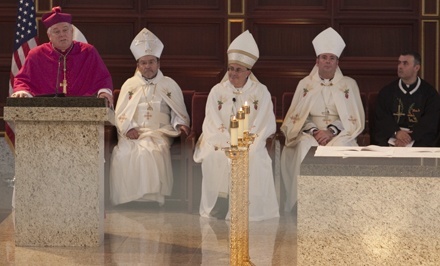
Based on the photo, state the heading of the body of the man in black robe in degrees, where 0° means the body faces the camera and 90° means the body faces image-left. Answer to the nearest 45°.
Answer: approximately 0°

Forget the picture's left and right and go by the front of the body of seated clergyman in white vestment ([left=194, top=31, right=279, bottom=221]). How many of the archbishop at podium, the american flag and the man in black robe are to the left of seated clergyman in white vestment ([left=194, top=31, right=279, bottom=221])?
1

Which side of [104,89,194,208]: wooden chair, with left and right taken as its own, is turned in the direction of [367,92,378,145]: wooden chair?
left

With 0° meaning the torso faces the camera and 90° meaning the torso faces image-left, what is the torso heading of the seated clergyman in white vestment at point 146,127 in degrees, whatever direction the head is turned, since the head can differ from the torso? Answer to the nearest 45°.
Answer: approximately 0°

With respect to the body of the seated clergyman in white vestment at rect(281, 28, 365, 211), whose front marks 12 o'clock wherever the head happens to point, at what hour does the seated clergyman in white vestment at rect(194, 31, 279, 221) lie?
the seated clergyman in white vestment at rect(194, 31, 279, 221) is roughly at 2 o'clock from the seated clergyman in white vestment at rect(281, 28, 365, 211).

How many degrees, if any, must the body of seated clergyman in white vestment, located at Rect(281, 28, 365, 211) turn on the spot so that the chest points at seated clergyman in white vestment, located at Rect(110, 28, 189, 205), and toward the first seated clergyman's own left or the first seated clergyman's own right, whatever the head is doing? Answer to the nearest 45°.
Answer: approximately 90° to the first seated clergyman's own right
